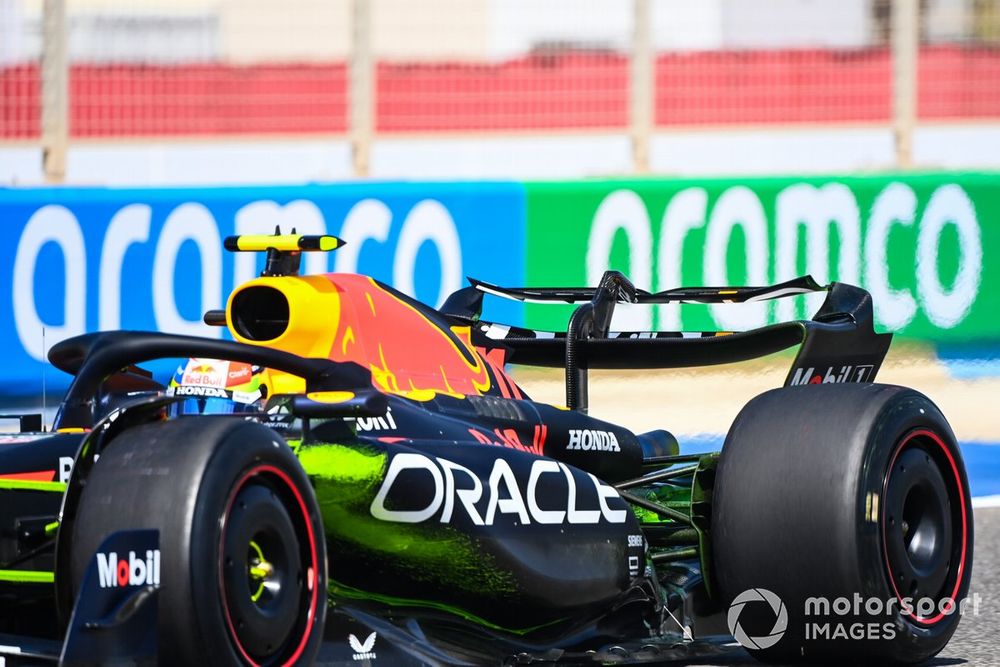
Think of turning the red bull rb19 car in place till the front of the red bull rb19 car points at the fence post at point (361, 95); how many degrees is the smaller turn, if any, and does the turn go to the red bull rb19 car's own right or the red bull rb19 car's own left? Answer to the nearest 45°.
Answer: approximately 135° to the red bull rb19 car's own right

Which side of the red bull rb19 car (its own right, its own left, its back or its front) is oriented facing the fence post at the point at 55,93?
right

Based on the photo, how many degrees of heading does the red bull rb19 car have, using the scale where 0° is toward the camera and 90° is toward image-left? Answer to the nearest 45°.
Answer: approximately 45°

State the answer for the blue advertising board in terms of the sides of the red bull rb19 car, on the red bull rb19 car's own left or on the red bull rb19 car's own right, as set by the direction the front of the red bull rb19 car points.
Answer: on the red bull rb19 car's own right
